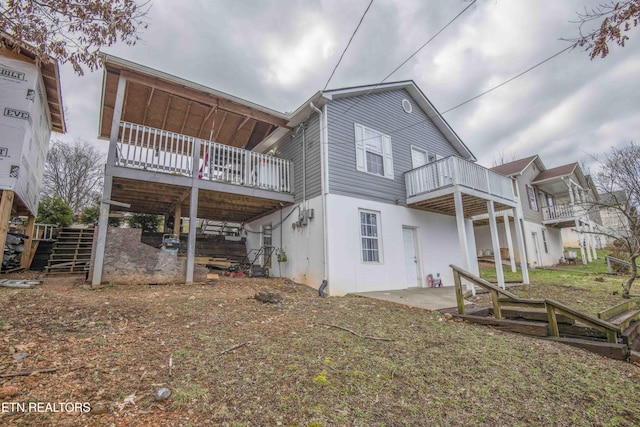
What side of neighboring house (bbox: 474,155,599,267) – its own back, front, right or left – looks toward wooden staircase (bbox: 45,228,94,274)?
right

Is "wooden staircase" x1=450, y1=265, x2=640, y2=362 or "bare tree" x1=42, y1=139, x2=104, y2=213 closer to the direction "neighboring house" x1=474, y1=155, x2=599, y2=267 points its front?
the wooden staircase

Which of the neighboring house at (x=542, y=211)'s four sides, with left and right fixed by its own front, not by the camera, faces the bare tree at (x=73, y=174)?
right

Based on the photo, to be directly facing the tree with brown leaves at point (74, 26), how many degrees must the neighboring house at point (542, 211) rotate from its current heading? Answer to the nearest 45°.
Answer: approximately 45° to its right

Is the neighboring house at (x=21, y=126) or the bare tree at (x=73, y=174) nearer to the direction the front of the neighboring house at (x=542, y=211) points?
the neighboring house

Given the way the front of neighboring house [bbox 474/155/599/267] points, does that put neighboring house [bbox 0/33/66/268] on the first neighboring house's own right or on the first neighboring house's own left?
on the first neighboring house's own right

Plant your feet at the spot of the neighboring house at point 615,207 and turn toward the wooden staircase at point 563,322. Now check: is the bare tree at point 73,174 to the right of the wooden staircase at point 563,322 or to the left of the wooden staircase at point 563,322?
right
